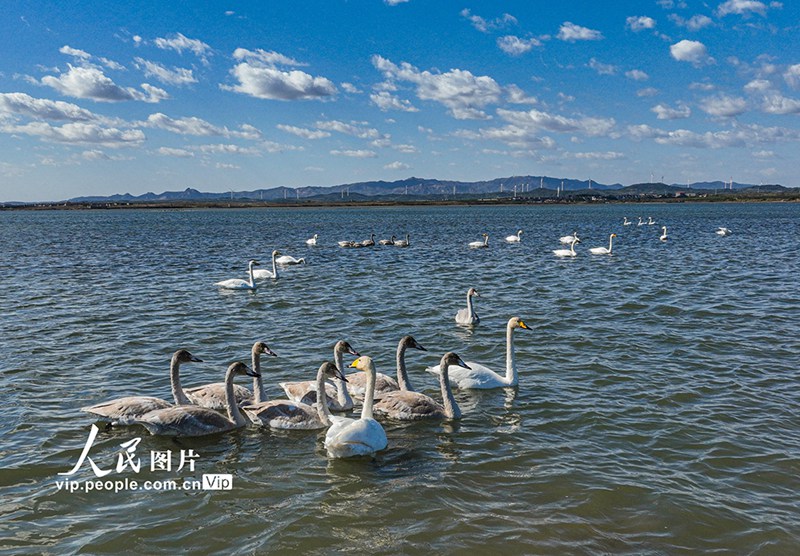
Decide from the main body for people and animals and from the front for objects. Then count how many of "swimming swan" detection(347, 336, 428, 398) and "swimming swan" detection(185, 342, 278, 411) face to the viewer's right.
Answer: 2

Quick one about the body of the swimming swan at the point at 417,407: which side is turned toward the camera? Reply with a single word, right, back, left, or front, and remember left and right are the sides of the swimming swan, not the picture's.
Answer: right

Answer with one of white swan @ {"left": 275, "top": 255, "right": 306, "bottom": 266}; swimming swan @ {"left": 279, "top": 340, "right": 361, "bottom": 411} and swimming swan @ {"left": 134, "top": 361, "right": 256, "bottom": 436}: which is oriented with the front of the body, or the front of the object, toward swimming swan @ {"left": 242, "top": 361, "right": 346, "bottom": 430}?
swimming swan @ {"left": 134, "top": 361, "right": 256, "bottom": 436}

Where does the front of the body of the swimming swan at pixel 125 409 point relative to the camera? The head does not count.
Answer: to the viewer's right

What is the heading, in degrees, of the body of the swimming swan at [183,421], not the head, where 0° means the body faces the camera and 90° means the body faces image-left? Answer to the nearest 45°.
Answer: approximately 270°

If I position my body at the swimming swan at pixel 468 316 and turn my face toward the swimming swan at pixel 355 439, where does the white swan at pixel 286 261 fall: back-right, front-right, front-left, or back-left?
back-right

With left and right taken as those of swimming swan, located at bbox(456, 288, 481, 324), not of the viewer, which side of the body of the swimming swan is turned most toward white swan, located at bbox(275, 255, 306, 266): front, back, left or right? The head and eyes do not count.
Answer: back

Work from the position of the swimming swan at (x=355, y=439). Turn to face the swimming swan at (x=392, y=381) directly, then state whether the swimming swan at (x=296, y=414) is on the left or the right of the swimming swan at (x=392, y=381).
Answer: left

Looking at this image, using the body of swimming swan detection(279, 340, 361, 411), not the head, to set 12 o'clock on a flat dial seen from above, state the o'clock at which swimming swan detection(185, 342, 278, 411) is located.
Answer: swimming swan detection(185, 342, 278, 411) is roughly at 6 o'clock from swimming swan detection(279, 340, 361, 411).

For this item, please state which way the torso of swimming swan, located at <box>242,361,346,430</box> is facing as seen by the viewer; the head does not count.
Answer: to the viewer's right

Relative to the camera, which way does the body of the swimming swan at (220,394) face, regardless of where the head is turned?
to the viewer's right

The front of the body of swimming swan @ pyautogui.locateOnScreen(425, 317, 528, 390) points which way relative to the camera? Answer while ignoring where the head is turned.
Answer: to the viewer's right

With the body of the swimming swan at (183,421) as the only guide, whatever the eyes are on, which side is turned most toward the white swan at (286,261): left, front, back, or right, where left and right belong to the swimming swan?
left

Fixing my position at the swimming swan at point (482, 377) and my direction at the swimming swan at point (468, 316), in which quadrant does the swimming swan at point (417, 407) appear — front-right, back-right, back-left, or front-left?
back-left

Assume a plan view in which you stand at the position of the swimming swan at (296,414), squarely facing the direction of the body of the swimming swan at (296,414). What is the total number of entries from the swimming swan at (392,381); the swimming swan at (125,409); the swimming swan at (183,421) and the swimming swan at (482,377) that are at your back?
2
